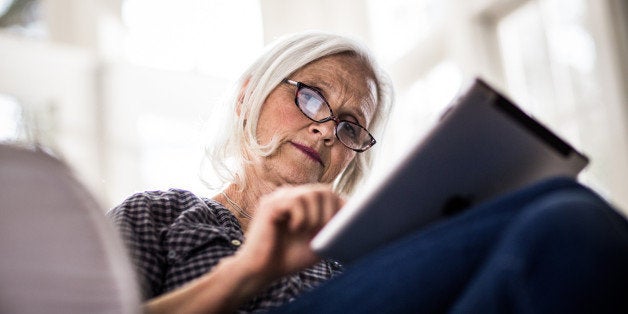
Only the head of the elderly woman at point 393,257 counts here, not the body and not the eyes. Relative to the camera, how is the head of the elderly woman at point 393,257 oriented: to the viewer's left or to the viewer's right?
to the viewer's right

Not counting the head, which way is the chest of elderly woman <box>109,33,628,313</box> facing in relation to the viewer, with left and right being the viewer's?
facing the viewer and to the right of the viewer
